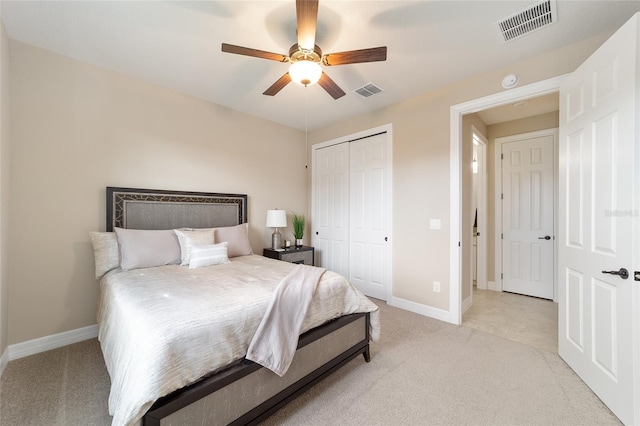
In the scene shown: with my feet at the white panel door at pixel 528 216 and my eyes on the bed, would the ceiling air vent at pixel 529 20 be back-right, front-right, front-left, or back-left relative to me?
front-left

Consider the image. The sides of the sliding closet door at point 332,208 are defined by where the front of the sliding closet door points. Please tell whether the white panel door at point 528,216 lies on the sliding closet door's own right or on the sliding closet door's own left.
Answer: on the sliding closet door's own left

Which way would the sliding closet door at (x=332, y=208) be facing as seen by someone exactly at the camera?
facing the viewer and to the left of the viewer

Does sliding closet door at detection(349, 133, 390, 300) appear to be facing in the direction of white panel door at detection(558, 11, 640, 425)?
no

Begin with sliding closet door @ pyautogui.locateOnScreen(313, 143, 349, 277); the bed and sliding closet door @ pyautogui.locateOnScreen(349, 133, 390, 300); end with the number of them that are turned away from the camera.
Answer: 0

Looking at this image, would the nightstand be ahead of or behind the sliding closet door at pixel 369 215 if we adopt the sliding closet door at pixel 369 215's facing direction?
ahead

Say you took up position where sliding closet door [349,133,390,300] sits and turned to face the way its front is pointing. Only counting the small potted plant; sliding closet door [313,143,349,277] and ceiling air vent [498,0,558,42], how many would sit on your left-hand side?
1

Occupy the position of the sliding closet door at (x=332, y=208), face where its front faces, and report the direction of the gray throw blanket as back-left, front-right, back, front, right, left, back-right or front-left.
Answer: front-left

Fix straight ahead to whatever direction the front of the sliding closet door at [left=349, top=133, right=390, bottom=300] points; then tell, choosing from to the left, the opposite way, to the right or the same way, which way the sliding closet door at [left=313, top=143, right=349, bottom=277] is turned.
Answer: the same way

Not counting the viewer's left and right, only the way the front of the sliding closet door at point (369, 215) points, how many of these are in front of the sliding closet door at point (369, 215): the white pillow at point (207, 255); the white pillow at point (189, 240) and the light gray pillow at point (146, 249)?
3

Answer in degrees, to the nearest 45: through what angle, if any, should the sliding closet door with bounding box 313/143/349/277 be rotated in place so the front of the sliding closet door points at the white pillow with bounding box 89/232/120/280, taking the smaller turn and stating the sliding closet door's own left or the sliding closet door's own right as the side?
0° — it already faces it

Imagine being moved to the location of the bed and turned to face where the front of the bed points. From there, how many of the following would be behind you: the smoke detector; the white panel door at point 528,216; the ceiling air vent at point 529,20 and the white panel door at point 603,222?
0

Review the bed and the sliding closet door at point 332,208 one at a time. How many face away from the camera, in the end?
0

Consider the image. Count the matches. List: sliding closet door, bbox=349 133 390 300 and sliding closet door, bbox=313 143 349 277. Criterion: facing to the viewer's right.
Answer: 0

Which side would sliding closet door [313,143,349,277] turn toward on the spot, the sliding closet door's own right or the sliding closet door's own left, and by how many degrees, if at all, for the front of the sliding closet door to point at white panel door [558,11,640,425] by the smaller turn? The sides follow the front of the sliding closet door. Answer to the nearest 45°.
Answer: approximately 90° to the sliding closet door's own left

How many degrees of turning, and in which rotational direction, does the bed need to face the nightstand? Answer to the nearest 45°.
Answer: approximately 90° to its left

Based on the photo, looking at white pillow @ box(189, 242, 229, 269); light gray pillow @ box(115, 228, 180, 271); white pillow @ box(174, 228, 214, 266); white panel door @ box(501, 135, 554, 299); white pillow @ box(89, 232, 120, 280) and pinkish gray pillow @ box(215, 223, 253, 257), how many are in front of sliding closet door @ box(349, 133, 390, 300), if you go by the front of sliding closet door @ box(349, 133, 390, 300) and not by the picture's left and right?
5

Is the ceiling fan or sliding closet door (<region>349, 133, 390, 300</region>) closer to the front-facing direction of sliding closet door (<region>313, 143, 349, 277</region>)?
the ceiling fan
